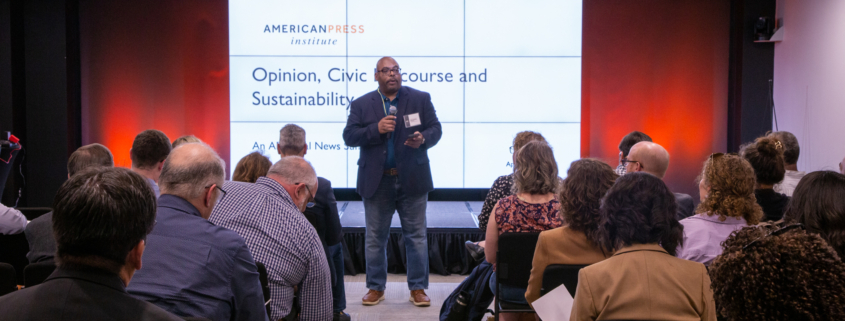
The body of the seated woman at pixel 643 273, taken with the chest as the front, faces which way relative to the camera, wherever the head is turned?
away from the camera

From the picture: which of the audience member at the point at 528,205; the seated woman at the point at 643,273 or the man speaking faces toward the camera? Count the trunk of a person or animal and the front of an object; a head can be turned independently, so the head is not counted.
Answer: the man speaking

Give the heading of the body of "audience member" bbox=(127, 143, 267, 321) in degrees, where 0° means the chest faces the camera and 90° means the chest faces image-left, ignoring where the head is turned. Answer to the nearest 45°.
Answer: approximately 225°

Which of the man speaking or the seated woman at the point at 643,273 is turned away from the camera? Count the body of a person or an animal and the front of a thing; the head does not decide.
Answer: the seated woman

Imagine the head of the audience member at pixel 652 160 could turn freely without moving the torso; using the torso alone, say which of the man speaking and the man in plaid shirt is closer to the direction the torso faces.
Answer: the man speaking

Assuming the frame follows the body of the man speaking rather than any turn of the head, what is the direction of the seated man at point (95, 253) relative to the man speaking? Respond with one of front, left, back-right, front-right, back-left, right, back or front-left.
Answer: front

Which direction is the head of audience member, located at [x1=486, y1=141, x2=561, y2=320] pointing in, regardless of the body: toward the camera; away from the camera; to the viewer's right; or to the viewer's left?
away from the camera

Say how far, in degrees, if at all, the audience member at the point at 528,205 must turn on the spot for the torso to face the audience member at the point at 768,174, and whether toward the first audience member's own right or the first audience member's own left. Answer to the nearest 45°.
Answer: approximately 90° to the first audience member's own right

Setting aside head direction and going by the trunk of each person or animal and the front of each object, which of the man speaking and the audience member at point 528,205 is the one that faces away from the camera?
the audience member

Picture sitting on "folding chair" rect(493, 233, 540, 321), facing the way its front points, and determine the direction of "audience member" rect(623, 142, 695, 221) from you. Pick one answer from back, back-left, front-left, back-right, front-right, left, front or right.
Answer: front-right

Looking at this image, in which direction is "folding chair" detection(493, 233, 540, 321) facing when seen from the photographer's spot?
facing away from the viewer

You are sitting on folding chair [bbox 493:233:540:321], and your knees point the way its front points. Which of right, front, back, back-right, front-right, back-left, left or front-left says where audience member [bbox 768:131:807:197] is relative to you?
front-right

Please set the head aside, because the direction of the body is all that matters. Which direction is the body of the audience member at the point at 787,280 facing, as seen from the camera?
away from the camera

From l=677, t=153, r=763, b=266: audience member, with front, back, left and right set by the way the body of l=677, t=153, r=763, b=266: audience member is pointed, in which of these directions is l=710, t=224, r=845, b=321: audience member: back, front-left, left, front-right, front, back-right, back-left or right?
back-left

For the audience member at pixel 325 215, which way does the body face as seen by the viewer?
away from the camera
